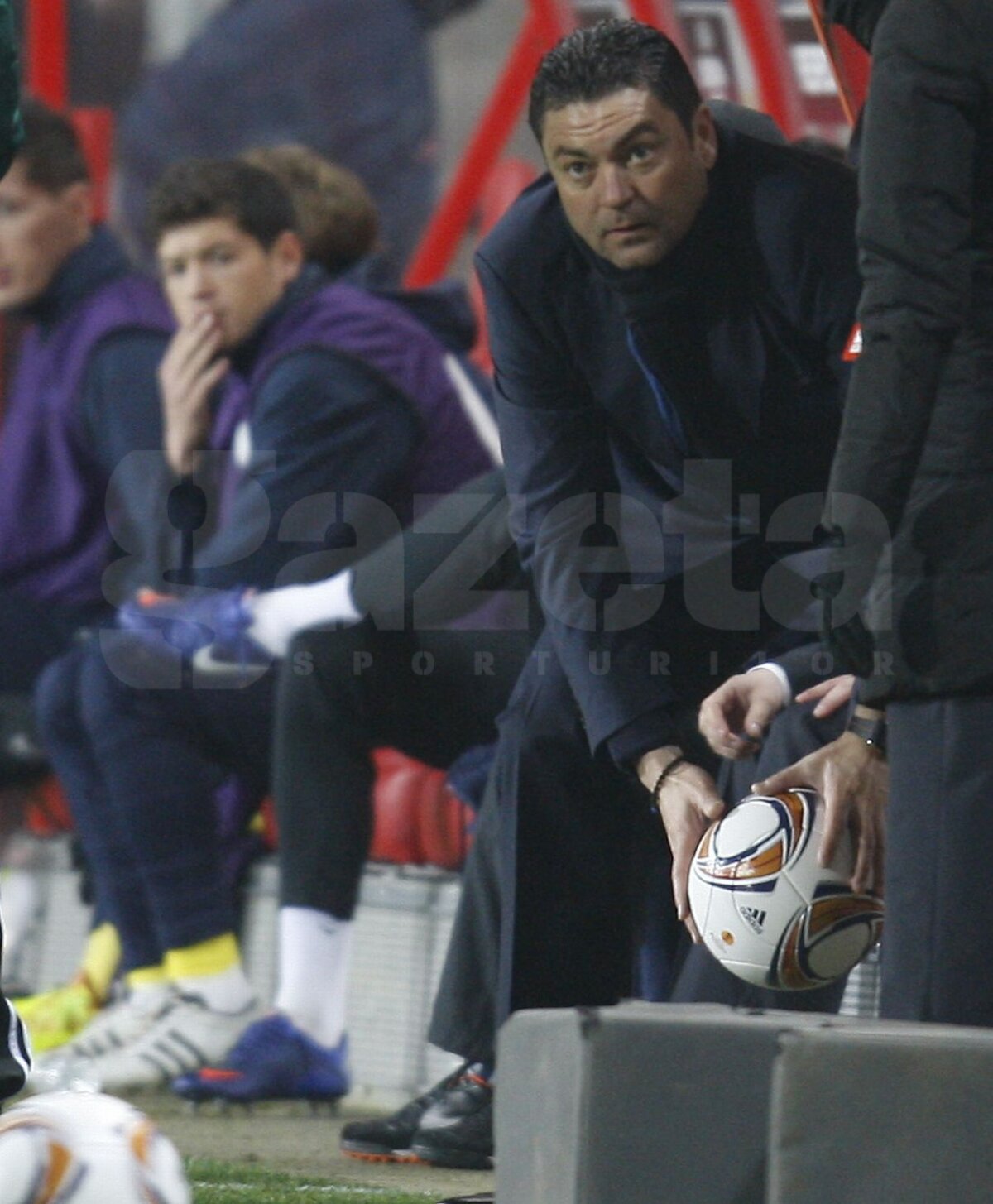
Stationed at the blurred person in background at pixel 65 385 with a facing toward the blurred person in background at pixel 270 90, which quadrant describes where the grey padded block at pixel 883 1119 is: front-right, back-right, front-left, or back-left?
back-right

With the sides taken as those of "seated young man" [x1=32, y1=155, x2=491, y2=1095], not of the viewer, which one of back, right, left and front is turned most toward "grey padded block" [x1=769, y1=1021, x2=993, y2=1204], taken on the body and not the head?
left
